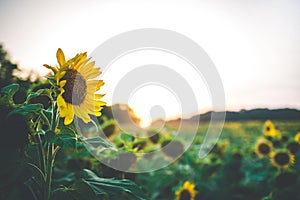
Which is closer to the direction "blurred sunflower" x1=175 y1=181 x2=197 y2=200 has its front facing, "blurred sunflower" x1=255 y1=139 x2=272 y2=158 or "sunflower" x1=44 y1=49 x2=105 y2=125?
the sunflower

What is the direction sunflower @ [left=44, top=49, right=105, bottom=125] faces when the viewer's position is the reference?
facing the viewer and to the right of the viewer

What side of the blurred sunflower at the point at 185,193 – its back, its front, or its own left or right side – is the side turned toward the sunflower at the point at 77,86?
front

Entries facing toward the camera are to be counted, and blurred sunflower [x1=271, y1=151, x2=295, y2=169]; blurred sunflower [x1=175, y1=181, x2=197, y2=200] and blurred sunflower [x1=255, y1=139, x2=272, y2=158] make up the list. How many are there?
3

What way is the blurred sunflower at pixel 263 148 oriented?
toward the camera

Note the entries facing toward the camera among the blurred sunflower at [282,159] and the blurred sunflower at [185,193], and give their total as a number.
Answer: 2

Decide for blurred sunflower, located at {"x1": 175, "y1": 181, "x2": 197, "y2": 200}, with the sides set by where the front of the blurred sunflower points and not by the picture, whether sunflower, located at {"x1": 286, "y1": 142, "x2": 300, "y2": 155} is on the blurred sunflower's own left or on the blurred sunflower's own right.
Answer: on the blurred sunflower's own left

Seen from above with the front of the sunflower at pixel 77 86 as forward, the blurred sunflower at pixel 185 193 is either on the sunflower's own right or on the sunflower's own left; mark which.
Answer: on the sunflower's own left
